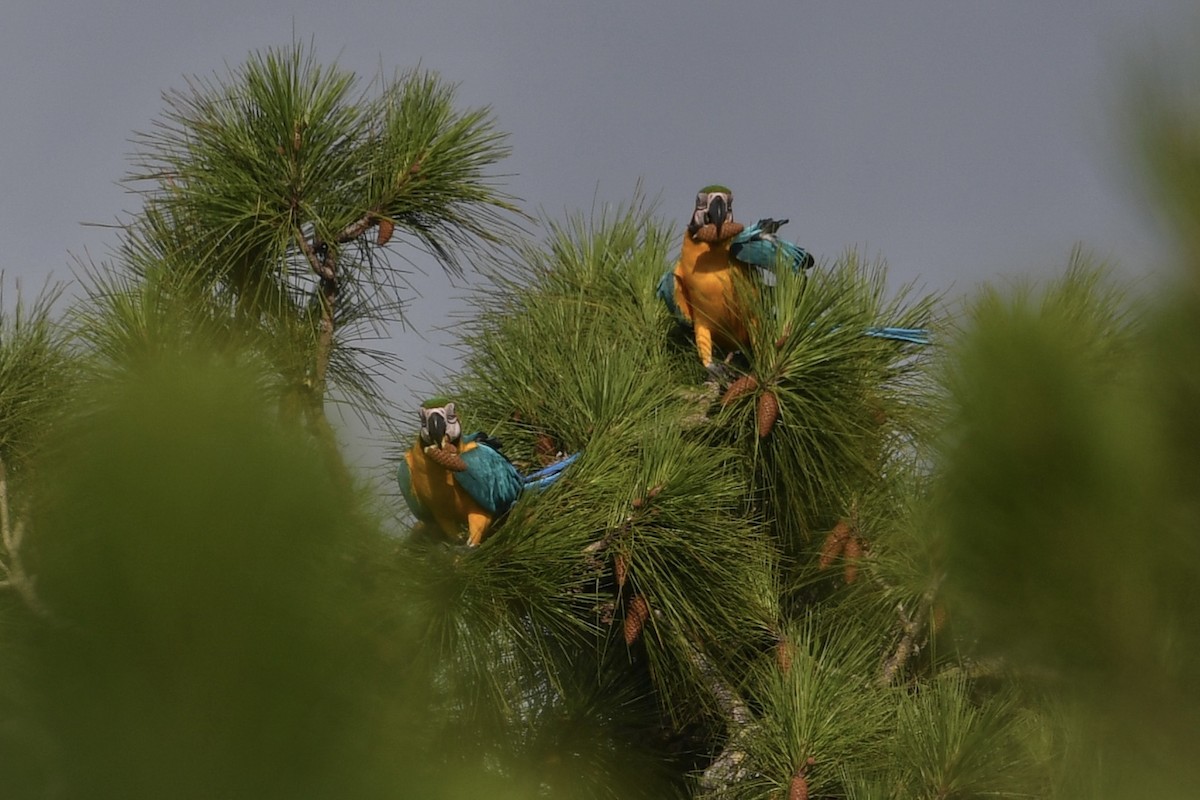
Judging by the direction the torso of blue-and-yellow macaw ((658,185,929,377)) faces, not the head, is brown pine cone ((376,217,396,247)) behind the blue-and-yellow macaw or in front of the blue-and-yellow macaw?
in front

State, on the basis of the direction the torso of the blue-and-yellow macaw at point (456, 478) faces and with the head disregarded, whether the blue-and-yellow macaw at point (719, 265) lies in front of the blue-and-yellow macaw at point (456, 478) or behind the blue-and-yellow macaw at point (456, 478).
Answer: behind

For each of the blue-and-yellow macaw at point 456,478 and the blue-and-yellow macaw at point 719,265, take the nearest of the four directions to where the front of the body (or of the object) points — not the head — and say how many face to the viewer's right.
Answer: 0

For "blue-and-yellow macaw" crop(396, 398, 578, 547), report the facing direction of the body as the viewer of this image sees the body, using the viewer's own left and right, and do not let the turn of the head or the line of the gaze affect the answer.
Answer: facing the viewer and to the left of the viewer
